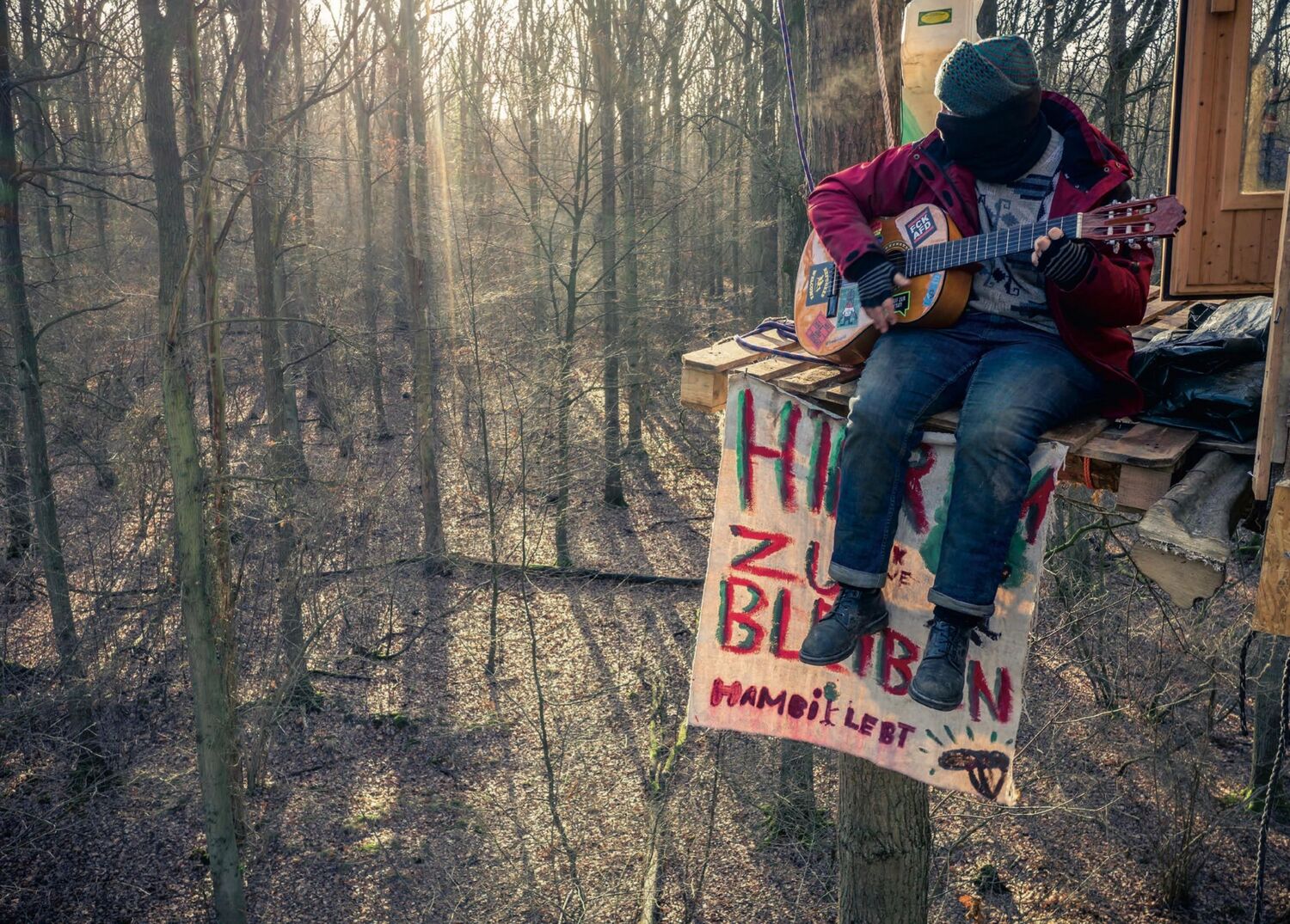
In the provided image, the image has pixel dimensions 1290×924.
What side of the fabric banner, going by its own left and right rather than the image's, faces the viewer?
front

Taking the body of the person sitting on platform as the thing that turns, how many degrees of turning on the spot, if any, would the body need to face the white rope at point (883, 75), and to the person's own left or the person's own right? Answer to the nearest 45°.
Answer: approximately 135° to the person's own right

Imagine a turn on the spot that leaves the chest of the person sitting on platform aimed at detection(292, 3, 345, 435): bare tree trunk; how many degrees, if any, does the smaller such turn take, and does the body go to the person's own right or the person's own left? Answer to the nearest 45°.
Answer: approximately 90° to the person's own right

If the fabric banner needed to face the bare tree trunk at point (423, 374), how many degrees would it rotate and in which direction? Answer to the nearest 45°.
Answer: approximately 135° to its right

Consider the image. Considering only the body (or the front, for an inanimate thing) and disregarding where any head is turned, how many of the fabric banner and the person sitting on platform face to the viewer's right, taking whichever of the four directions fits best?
0

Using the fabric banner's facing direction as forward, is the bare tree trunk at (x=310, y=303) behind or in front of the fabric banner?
behind

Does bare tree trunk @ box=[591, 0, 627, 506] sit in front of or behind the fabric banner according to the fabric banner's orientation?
behind

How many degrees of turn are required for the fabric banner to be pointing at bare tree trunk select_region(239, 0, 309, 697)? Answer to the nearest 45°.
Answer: approximately 135° to its right

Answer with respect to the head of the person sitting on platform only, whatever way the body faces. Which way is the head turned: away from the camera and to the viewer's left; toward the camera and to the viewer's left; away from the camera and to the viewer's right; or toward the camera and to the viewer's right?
toward the camera and to the viewer's left
